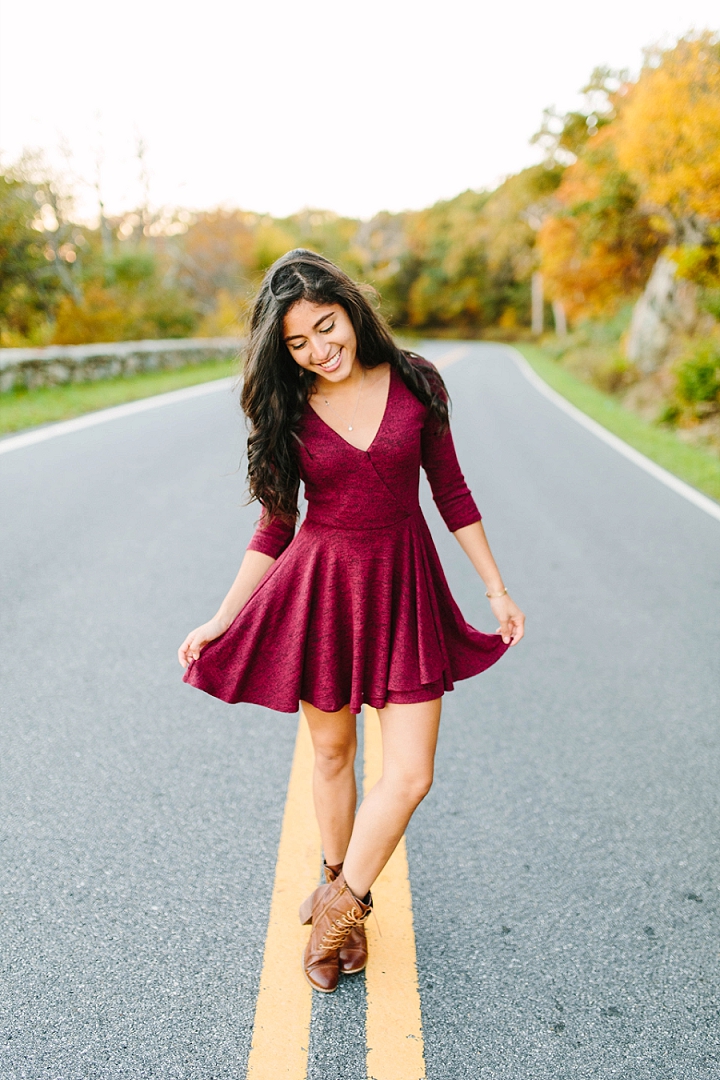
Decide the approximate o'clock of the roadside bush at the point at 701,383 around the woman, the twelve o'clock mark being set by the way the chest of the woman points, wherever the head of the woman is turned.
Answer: The roadside bush is roughly at 7 o'clock from the woman.

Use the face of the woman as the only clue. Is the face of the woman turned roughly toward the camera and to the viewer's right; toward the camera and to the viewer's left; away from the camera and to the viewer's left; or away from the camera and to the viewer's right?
toward the camera and to the viewer's left

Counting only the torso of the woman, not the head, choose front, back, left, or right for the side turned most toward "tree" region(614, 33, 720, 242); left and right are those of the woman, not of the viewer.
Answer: back

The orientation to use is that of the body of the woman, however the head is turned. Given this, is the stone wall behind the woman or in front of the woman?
behind

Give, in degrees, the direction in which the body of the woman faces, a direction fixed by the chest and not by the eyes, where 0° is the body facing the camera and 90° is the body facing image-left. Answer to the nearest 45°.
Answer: approximately 0°

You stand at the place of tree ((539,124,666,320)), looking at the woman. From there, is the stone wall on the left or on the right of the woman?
right

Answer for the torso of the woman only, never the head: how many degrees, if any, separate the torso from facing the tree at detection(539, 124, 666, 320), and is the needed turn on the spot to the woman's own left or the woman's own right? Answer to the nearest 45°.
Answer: approximately 180°

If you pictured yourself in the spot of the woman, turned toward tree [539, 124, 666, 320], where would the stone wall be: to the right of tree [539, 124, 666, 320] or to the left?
left
